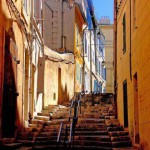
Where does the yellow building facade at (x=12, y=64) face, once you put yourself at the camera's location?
facing to the right of the viewer

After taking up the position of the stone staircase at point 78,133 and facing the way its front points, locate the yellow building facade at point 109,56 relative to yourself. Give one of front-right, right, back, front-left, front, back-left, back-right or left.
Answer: back

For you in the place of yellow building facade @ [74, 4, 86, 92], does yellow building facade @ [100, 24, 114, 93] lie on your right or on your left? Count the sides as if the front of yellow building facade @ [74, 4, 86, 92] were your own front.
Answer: on your left

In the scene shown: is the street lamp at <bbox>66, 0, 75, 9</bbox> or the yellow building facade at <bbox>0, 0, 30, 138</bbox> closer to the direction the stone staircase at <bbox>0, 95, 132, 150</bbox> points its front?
the yellow building facade

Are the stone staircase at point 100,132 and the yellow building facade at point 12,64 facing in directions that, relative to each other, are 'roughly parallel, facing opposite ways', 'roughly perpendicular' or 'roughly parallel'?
roughly perpendicular

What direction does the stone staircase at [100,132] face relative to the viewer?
toward the camera

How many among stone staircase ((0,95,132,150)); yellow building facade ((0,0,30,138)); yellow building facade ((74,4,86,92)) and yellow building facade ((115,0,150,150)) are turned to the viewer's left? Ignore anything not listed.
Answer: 1

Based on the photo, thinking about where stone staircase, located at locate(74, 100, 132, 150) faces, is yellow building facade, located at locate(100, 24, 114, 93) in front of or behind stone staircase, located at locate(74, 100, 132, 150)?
behind

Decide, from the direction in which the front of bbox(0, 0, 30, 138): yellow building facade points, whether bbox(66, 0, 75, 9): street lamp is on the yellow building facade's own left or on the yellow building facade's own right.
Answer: on the yellow building facade's own left

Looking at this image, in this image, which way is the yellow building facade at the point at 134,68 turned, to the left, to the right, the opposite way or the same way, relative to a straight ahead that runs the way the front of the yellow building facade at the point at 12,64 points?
the opposite way

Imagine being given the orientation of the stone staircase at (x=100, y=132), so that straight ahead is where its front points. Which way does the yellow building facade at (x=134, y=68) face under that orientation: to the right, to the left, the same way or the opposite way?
to the right

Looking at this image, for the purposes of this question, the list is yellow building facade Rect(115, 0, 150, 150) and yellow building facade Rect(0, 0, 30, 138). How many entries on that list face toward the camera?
0

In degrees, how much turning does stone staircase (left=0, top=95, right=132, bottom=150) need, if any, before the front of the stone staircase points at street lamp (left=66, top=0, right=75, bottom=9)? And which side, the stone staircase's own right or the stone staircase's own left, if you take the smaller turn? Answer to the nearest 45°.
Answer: approximately 180°

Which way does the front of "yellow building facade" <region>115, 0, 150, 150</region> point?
to the viewer's left
